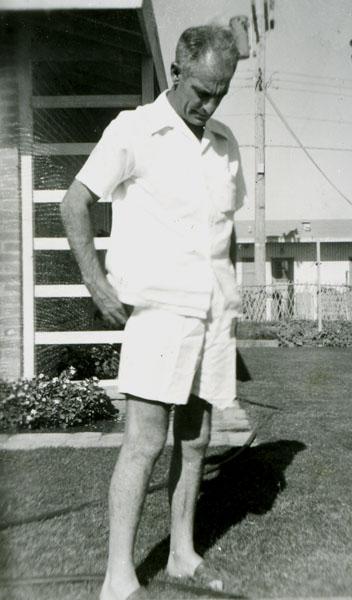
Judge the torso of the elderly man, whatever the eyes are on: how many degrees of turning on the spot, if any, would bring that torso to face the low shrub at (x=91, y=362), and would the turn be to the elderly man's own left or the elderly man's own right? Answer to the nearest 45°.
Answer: approximately 135° to the elderly man's own left

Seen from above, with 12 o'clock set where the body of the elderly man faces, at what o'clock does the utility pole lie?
The utility pole is roughly at 8 o'clock from the elderly man.

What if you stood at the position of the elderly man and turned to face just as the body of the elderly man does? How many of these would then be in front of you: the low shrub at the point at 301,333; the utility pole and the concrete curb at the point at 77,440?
0

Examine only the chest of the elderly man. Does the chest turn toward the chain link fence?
no

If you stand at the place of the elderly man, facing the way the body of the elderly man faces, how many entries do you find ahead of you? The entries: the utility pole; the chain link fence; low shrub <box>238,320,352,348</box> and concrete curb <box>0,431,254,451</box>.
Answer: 0

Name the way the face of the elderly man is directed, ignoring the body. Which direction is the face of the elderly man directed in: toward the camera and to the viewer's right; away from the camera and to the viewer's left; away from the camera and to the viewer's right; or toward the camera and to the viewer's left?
toward the camera and to the viewer's right

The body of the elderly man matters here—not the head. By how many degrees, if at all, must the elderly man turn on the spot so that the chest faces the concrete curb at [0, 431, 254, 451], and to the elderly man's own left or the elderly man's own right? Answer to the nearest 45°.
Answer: approximately 135° to the elderly man's own left

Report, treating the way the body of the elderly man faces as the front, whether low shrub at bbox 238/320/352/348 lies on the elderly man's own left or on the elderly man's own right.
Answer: on the elderly man's own left

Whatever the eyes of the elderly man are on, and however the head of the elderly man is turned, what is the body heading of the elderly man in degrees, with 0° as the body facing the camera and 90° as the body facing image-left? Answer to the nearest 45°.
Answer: approximately 315°
